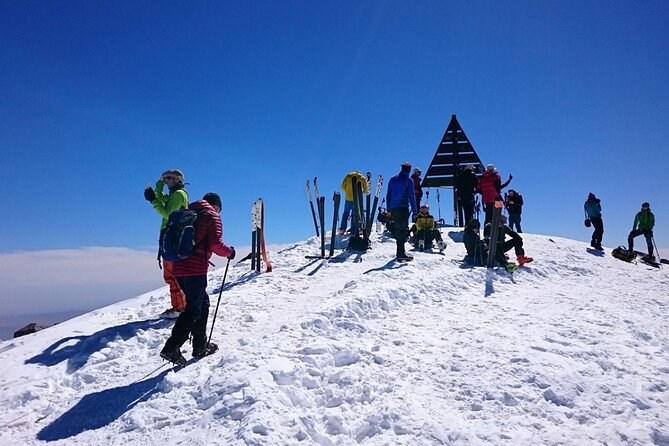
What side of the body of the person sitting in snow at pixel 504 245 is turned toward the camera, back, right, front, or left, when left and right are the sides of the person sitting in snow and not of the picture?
right

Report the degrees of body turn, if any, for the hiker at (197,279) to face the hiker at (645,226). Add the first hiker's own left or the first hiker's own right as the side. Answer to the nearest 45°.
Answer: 0° — they already face them

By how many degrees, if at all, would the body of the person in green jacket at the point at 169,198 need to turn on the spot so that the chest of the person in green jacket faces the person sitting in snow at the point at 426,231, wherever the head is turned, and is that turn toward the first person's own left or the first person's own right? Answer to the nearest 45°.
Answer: approximately 180°

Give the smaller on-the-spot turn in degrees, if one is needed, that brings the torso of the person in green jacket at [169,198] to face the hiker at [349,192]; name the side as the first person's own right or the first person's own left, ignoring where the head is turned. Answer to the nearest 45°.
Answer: approximately 180°

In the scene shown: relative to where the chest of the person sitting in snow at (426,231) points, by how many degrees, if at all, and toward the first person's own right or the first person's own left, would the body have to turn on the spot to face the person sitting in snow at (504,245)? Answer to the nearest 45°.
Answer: approximately 45° to the first person's own left

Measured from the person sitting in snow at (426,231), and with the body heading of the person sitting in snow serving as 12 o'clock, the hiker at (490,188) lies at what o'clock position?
The hiker is roughly at 9 o'clock from the person sitting in snow.
